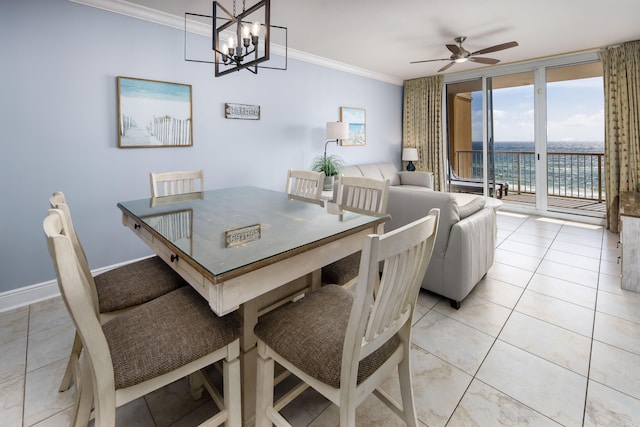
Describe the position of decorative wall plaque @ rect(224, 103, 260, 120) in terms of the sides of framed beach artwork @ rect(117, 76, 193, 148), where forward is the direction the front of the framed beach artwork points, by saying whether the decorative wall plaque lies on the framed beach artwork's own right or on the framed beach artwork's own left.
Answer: on the framed beach artwork's own left

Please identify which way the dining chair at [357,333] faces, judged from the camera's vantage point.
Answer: facing away from the viewer and to the left of the viewer

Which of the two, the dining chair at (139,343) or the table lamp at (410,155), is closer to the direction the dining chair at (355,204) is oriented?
the dining chair

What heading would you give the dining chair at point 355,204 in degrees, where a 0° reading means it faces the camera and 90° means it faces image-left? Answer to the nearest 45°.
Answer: approximately 45°

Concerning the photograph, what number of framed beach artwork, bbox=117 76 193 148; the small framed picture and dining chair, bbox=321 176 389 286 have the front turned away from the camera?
0

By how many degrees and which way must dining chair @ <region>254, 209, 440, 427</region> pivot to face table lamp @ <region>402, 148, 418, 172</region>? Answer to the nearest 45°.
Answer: approximately 45° to its right

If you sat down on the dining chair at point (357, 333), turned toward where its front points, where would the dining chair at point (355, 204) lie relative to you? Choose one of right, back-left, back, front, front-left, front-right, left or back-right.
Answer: front-right

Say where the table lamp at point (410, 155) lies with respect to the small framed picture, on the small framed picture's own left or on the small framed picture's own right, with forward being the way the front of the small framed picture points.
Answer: on the small framed picture's own left

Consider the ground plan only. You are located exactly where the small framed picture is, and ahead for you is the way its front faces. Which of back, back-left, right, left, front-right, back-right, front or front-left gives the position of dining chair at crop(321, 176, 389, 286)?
front-right

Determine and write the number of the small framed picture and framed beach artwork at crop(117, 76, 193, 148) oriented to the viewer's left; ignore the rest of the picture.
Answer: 0

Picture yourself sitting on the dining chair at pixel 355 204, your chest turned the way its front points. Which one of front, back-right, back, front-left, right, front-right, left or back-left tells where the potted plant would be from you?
back-right

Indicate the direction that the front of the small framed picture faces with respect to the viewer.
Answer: facing the viewer and to the right of the viewer

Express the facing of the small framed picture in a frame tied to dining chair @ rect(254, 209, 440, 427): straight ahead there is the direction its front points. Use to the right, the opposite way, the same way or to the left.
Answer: the opposite way
